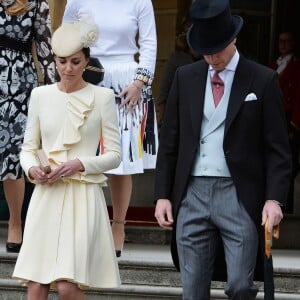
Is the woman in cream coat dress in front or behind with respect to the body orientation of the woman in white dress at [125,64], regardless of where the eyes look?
in front

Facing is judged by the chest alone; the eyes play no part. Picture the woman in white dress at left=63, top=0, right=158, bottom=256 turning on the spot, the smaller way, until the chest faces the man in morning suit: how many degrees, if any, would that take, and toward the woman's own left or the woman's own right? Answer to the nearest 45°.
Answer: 0° — they already face them

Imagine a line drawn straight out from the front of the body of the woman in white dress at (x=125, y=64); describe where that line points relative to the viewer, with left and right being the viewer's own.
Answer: facing the viewer
